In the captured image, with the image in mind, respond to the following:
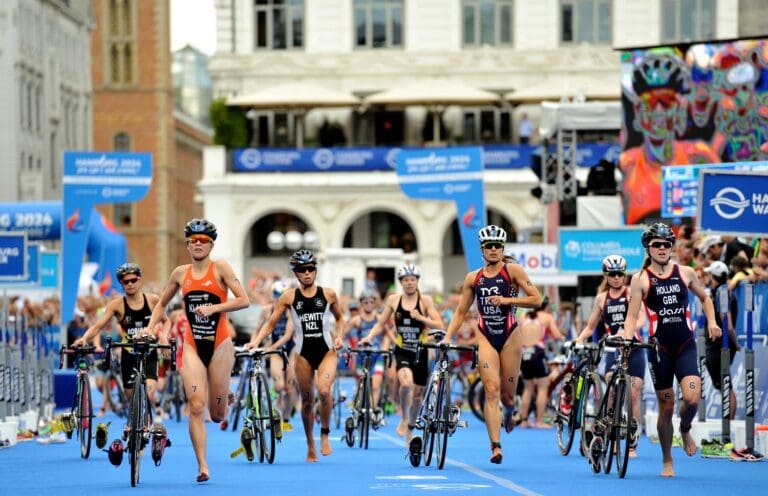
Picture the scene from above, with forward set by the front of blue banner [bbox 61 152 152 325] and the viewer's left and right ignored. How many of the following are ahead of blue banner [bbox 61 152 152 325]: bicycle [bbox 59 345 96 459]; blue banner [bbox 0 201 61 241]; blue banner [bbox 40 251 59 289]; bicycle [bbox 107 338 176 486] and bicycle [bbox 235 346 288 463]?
3

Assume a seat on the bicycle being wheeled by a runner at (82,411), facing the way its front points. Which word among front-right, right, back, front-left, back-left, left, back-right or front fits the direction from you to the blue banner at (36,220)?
back

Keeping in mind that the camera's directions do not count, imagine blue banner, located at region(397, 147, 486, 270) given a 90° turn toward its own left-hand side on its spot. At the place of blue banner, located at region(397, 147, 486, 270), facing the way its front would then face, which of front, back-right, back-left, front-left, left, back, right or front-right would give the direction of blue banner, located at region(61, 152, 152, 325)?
back

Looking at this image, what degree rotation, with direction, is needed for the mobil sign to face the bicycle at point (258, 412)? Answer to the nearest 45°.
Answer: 0° — it already faces it

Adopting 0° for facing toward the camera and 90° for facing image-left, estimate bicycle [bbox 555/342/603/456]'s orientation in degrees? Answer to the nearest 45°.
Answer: approximately 0°
